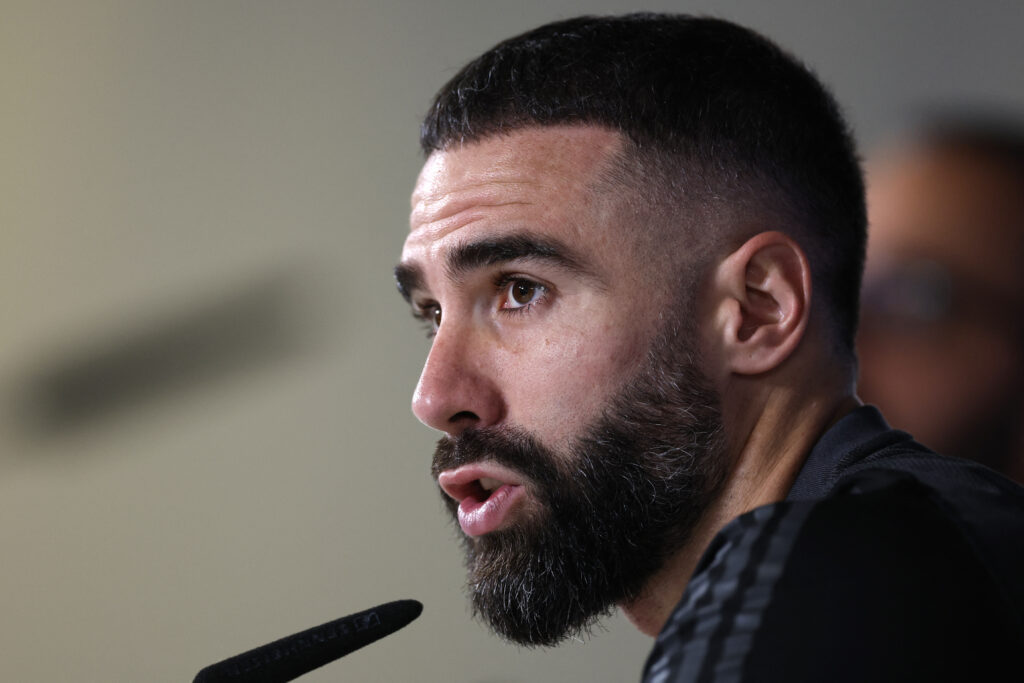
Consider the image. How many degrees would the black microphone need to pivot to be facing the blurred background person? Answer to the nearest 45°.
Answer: approximately 45° to its left

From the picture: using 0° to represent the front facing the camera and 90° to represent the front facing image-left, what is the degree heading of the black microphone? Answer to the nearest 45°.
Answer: approximately 270°
